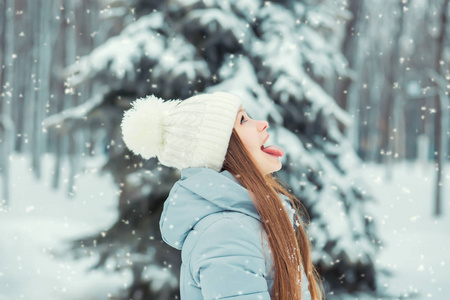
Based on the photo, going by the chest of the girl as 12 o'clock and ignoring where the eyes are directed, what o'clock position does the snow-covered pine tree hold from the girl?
The snow-covered pine tree is roughly at 9 o'clock from the girl.

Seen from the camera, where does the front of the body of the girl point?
to the viewer's right

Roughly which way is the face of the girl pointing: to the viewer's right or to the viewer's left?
to the viewer's right
